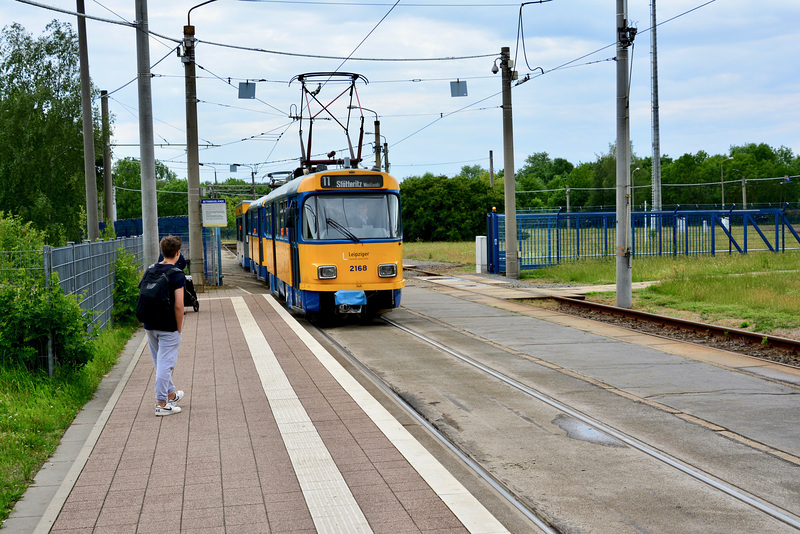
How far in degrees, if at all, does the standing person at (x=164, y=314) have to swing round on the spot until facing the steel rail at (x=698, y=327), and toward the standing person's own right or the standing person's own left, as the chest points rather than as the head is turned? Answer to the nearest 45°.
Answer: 0° — they already face it

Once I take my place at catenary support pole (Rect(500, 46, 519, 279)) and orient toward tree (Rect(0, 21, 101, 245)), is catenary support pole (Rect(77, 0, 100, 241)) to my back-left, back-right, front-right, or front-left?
front-left

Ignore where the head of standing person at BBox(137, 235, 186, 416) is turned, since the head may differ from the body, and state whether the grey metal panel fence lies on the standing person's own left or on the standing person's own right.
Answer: on the standing person's own left

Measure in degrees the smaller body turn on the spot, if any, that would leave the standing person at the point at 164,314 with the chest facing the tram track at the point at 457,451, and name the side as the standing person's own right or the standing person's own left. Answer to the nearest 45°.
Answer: approximately 90° to the standing person's own right

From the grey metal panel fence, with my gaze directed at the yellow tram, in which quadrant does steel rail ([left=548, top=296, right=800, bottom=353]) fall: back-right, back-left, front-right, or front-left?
front-right

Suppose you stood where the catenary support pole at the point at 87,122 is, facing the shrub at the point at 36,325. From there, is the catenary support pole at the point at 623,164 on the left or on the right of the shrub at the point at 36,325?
left

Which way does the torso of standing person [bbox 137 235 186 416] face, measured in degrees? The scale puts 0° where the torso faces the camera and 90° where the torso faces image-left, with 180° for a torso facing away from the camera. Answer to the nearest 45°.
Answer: approximately 225°

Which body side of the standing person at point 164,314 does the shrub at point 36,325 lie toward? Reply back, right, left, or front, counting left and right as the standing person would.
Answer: left

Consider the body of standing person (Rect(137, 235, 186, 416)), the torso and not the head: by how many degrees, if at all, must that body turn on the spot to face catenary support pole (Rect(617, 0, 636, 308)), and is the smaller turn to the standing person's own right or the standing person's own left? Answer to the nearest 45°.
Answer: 0° — they already face it

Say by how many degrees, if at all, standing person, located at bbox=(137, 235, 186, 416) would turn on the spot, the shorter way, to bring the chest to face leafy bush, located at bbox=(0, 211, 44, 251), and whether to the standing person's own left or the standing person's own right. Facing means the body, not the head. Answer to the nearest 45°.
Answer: approximately 90° to the standing person's own left

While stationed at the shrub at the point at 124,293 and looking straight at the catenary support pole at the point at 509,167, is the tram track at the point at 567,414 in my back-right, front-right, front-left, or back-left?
back-right

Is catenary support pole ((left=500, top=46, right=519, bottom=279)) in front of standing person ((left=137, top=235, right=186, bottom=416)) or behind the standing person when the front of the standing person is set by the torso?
in front

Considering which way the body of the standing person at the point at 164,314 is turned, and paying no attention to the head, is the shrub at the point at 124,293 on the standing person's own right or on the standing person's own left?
on the standing person's own left
